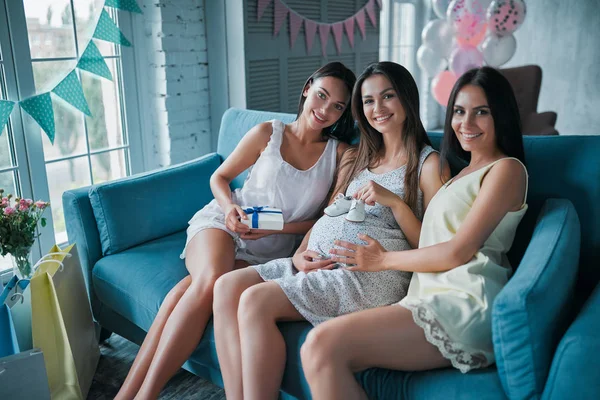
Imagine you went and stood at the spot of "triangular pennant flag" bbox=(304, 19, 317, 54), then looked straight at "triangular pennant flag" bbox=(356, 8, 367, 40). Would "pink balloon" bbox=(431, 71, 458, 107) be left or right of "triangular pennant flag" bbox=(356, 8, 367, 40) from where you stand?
right

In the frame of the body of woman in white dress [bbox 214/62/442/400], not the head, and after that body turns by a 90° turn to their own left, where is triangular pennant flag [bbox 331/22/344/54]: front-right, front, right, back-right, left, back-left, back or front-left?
back-left

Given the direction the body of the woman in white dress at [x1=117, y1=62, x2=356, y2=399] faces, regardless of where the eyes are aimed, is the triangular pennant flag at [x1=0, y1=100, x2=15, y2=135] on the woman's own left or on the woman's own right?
on the woman's own right

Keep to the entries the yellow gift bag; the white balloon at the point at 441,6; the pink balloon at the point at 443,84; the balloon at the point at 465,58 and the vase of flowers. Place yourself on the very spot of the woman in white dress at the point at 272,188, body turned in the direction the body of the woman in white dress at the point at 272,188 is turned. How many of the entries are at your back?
3

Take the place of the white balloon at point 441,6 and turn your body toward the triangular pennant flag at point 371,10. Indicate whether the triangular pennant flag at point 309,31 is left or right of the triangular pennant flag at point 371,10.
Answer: left

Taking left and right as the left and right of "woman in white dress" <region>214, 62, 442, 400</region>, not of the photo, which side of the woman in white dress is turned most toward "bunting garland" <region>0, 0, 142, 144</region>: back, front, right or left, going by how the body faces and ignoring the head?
right
